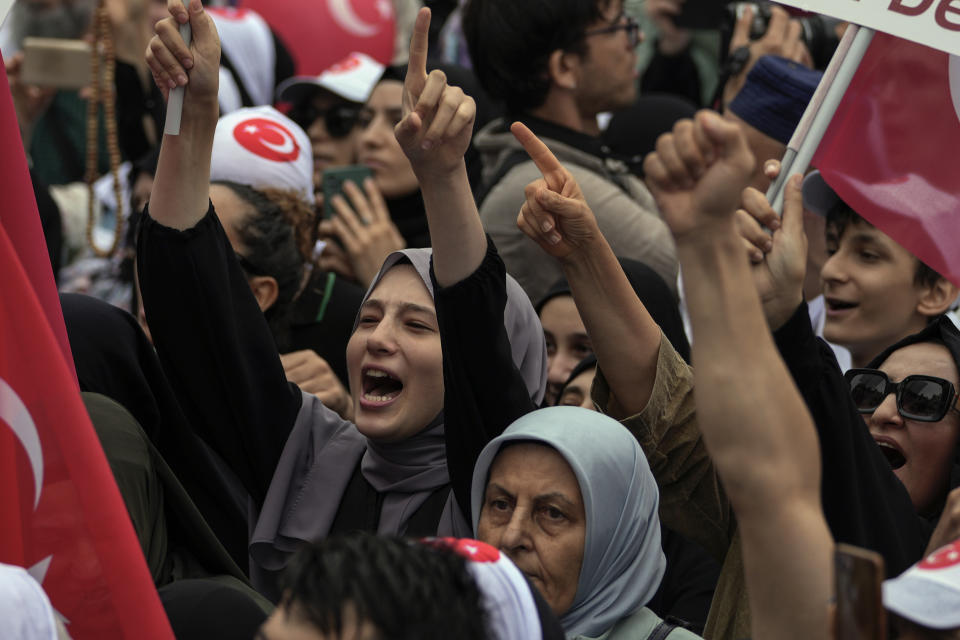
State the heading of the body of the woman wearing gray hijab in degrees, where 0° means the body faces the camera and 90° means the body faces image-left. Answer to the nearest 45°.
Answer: approximately 45°

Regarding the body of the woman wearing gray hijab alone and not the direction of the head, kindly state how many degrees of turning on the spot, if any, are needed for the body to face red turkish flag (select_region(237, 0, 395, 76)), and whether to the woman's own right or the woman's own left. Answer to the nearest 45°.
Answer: approximately 135° to the woman's own right

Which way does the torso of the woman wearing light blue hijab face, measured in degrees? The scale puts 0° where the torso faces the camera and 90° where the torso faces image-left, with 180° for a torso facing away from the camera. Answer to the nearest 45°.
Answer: approximately 45°

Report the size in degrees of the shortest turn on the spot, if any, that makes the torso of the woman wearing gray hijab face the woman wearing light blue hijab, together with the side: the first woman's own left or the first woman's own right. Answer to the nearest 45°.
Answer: approximately 90° to the first woman's own left

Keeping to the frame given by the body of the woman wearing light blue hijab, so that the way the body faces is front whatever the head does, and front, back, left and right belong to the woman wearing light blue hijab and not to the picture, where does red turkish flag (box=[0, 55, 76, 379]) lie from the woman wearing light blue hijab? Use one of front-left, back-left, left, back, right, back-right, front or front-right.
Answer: front-right
